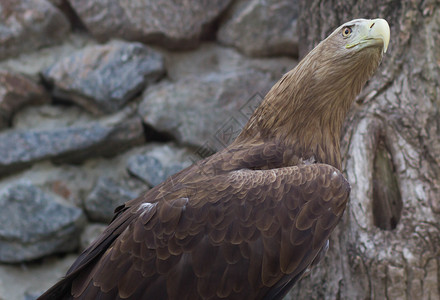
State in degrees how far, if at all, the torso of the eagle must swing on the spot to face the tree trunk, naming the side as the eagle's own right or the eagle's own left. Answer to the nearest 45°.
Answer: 0° — it already faces it

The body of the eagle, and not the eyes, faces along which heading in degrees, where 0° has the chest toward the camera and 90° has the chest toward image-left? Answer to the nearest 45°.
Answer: approximately 270°
